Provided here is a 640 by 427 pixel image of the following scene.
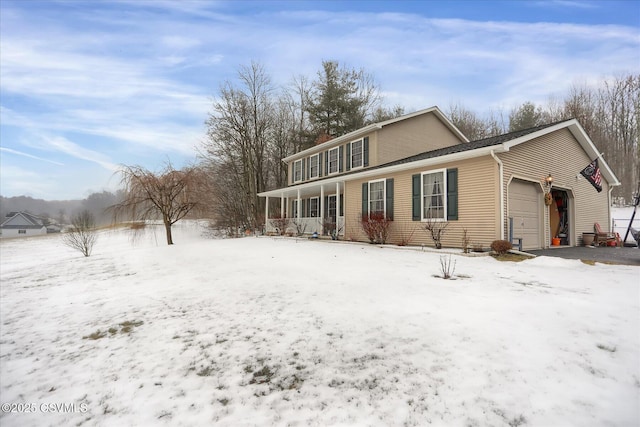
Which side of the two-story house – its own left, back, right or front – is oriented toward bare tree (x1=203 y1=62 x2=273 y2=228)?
right

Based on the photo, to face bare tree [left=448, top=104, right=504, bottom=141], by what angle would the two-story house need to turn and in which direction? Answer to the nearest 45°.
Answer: approximately 135° to its right

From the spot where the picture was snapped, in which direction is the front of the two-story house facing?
facing the viewer and to the left of the viewer

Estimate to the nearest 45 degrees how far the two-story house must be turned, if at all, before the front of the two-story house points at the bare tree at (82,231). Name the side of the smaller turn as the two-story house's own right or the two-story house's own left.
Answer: approximately 45° to the two-story house's own right

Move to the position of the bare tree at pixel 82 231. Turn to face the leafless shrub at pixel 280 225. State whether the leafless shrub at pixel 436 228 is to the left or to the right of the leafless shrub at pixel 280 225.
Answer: right

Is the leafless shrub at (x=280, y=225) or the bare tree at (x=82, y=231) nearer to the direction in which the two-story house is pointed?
the bare tree

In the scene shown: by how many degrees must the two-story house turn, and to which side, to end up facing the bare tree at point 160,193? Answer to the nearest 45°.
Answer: approximately 45° to its right

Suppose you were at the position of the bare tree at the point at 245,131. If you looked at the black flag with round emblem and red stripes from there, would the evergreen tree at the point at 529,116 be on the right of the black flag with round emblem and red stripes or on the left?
left
